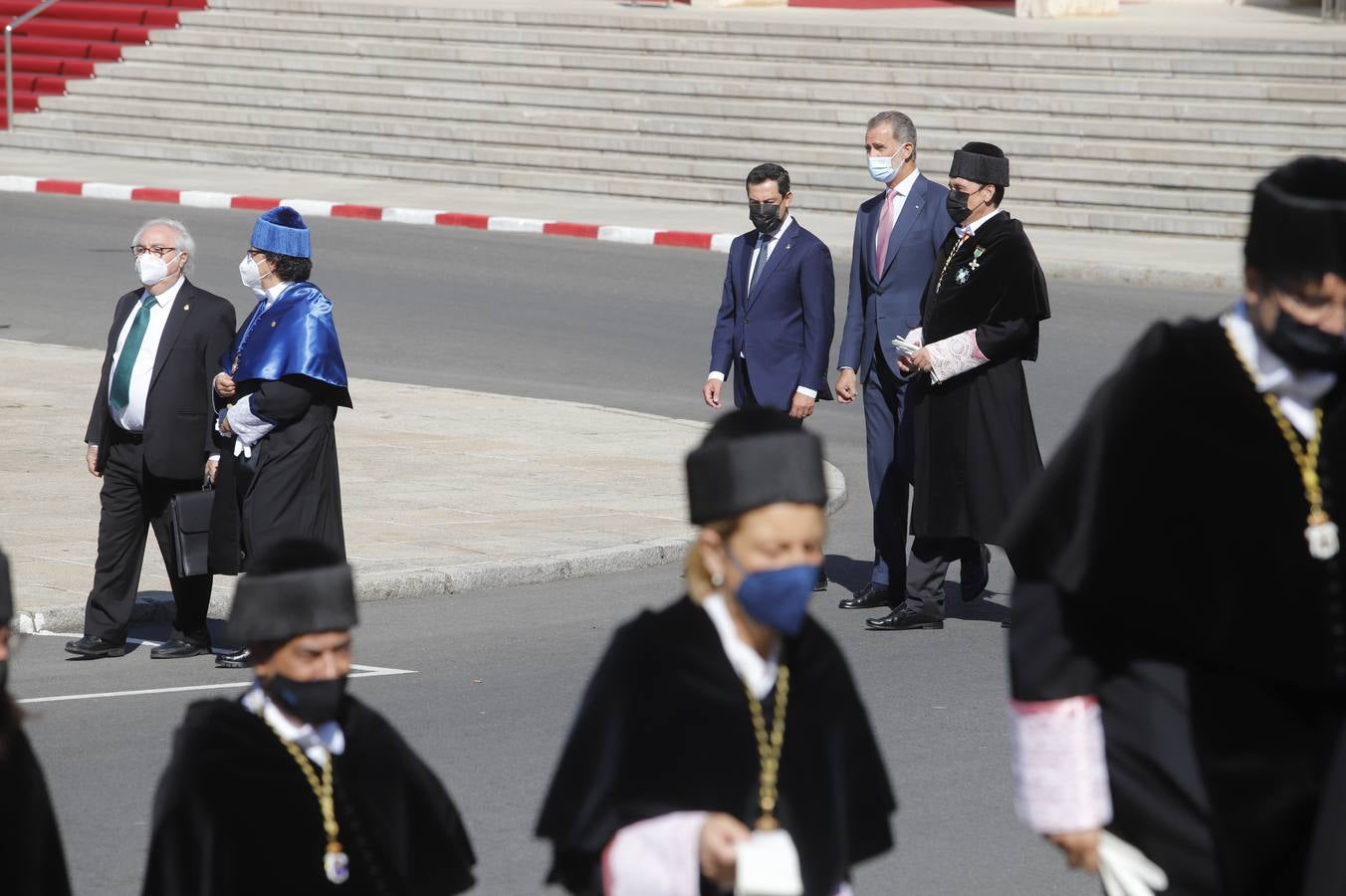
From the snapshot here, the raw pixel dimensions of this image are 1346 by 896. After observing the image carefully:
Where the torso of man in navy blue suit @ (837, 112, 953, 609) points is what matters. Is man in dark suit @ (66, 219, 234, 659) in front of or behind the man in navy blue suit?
in front

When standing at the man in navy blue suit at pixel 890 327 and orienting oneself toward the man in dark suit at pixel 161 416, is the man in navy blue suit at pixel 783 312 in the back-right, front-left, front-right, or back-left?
front-right

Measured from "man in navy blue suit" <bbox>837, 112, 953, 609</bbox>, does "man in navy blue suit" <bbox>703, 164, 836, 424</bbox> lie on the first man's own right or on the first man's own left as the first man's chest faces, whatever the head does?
on the first man's own right

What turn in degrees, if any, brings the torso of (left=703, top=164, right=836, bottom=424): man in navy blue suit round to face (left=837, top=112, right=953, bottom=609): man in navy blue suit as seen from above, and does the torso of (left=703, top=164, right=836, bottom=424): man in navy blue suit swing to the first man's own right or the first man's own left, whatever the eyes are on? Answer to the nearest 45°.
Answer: approximately 90° to the first man's own left

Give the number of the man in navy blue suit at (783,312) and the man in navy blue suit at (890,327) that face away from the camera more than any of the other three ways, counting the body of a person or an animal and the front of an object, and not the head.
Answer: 0

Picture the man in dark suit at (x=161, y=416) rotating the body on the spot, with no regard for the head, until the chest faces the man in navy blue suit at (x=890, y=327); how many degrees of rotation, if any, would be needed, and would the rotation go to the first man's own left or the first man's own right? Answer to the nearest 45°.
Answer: approximately 135° to the first man's own left

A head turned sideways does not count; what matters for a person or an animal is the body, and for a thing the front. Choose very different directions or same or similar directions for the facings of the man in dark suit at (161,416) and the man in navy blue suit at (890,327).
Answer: same or similar directions

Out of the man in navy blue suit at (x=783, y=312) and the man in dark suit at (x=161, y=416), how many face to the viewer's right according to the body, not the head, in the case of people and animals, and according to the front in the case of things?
0

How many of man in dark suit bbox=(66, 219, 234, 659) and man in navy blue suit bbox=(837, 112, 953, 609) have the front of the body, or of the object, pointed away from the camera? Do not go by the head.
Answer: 0

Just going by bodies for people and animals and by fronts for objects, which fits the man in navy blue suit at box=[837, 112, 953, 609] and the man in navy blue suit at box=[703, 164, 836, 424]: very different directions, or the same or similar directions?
same or similar directions

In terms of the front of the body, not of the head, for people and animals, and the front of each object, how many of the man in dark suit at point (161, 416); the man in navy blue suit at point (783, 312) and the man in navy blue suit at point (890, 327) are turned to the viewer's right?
0

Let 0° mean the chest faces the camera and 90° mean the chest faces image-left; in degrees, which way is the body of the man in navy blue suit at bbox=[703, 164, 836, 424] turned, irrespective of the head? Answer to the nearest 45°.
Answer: approximately 45°

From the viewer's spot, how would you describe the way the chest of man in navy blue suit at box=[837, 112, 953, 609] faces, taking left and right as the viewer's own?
facing the viewer and to the left of the viewer
